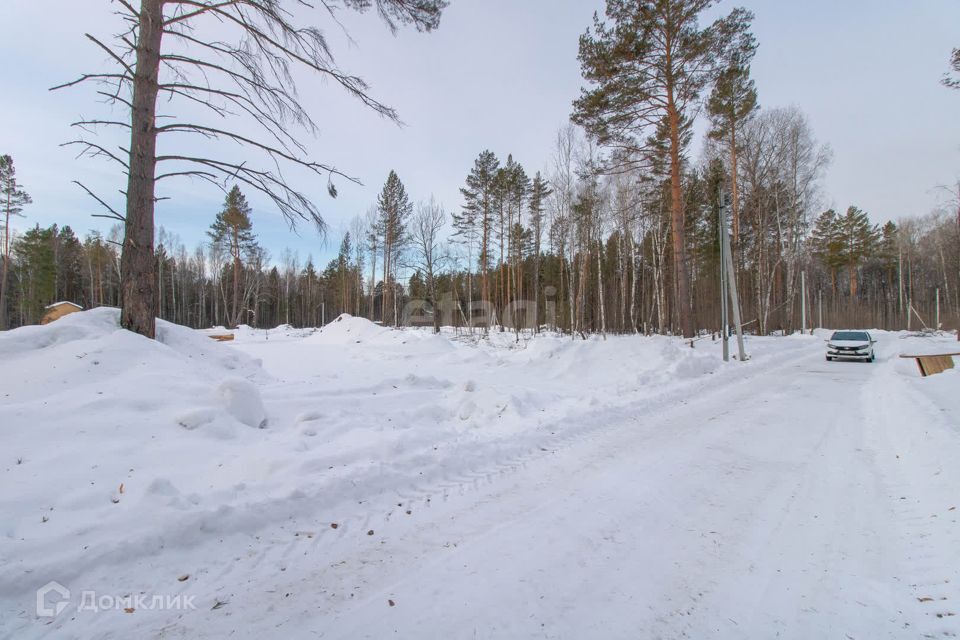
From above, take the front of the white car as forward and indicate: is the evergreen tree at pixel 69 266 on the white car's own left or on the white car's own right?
on the white car's own right

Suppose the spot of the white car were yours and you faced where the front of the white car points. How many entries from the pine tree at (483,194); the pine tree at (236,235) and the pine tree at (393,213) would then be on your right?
3

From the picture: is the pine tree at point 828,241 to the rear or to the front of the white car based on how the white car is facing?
to the rear

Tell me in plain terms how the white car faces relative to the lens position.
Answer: facing the viewer

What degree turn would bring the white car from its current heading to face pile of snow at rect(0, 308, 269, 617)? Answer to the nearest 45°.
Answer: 0° — it already faces it

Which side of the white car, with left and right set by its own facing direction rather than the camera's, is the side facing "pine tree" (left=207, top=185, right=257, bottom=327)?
right

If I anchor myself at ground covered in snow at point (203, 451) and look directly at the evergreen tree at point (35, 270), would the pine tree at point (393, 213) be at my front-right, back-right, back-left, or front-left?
front-right

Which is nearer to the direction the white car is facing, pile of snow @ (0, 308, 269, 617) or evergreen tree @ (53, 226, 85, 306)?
the pile of snow

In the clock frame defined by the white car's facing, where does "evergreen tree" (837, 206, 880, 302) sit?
The evergreen tree is roughly at 6 o'clock from the white car.

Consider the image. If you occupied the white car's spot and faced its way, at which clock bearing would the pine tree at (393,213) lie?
The pine tree is roughly at 3 o'clock from the white car.
